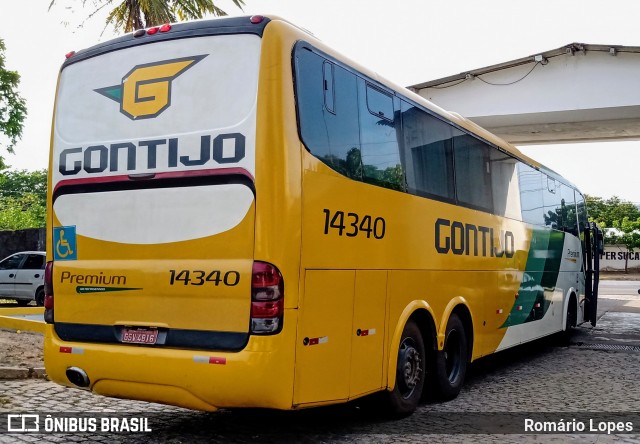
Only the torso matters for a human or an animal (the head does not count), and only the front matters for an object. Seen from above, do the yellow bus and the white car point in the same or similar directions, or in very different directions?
very different directions

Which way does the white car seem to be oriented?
to the viewer's left

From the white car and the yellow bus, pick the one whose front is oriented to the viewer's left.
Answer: the white car

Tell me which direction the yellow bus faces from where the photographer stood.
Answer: facing away from the viewer and to the right of the viewer

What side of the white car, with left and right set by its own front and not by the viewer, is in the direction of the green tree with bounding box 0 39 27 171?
right

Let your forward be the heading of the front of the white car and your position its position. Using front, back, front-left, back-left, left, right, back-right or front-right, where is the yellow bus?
left

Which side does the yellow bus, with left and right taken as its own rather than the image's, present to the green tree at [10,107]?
left

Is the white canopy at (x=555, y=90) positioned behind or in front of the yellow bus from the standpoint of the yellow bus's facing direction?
in front

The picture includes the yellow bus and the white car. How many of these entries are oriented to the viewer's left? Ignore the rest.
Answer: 1

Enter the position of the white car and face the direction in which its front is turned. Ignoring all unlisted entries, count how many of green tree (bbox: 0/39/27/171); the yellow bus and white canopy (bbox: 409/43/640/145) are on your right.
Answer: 1
